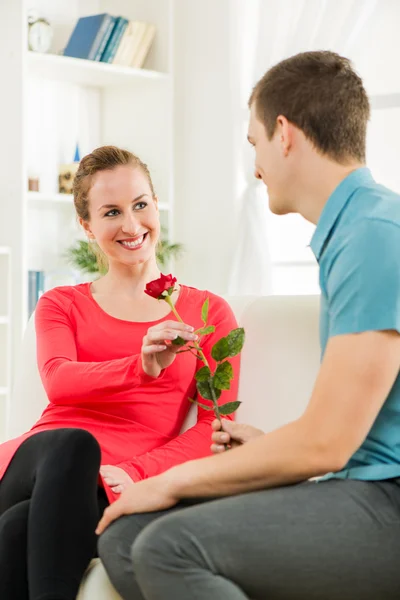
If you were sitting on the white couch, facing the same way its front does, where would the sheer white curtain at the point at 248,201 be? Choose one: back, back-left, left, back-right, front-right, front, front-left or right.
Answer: back

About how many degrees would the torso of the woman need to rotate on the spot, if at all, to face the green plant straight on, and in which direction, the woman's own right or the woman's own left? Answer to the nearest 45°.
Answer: approximately 180°

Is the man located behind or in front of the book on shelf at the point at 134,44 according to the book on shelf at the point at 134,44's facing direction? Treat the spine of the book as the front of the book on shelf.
in front

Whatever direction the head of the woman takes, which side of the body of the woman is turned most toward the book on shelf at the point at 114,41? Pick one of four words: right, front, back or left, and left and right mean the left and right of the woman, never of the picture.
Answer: back

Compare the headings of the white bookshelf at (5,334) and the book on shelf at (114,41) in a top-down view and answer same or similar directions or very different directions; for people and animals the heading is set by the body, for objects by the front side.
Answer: same or similar directions

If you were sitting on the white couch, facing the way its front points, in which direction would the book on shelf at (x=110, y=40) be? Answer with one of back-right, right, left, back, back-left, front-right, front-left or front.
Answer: back

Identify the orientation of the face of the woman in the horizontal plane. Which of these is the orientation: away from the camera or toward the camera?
toward the camera

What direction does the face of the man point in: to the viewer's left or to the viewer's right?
to the viewer's left

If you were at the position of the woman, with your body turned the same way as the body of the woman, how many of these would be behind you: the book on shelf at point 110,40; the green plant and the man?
2

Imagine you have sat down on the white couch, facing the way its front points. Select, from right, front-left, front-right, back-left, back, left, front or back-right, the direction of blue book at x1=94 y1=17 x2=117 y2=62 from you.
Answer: back

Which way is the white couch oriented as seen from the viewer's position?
toward the camera

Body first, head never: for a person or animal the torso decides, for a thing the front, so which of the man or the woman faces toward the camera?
the woman

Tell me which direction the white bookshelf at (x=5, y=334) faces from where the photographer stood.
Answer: facing the viewer

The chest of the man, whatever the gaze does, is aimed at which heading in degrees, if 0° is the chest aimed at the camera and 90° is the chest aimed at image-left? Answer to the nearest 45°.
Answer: approximately 90°

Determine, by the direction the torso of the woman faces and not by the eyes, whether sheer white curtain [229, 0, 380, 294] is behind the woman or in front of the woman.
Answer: behind
